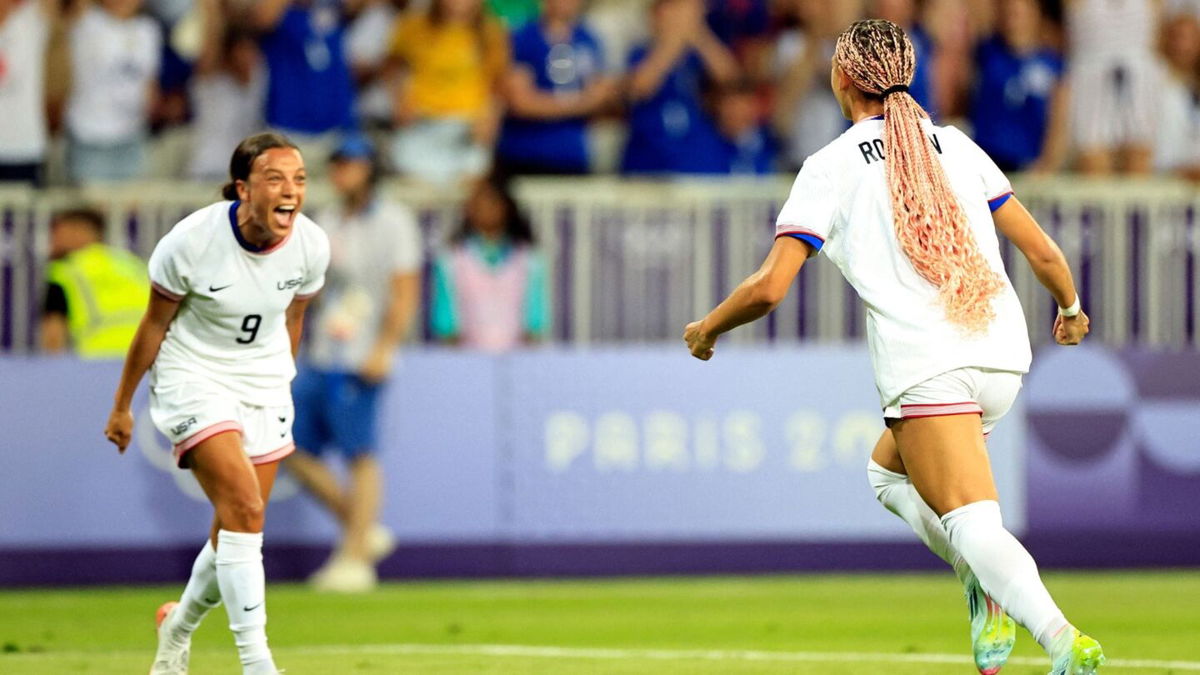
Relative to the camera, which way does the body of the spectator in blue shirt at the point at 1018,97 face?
toward the camera

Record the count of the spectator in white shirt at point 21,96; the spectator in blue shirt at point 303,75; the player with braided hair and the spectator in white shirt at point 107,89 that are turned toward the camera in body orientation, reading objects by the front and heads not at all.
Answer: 3

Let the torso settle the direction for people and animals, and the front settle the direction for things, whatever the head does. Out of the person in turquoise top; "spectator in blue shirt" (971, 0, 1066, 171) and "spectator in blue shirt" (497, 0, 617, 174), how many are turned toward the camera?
3

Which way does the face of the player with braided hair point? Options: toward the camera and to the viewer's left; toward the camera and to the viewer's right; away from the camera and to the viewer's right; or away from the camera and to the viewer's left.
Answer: away from the camera and to the viewer's left

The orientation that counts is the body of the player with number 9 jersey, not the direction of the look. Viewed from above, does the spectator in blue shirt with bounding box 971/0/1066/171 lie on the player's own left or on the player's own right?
on the player's own left

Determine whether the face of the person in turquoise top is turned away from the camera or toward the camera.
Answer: toward the camera

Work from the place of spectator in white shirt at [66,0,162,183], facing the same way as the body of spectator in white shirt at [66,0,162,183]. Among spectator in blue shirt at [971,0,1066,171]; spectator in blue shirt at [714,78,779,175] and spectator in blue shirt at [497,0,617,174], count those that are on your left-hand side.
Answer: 3

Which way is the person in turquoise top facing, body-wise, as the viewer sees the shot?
toward the camera

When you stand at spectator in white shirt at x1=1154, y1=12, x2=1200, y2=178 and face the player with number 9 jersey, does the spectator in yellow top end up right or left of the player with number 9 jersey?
right

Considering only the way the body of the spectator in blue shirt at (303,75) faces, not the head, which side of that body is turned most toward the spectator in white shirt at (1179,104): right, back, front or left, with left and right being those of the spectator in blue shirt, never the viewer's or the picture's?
left

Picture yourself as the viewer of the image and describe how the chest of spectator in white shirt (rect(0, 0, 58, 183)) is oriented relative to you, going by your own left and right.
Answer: facing the viewer

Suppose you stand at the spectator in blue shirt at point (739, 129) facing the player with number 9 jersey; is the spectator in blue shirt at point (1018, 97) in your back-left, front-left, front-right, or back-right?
back-left

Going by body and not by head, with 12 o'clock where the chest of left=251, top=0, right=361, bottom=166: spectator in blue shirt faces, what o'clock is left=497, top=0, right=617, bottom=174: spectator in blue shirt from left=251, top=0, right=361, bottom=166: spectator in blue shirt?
left=497, top=0, right=617, bottom=174: spectator in blue shirt is roughly at 9 o'clock from left=251, top=0, right=361, bottom=166: spectator in blue shirt.

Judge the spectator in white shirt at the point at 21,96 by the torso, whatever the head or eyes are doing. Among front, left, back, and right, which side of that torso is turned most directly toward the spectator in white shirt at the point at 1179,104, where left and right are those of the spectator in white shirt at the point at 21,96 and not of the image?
left

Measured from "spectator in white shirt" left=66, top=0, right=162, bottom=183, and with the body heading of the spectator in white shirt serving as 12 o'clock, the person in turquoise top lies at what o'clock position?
The person in turquoise top is roughly at 10 o'clock from the spectator in white shirt.
